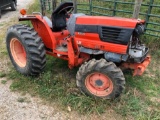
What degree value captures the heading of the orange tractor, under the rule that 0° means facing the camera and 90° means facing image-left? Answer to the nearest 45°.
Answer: approximately 315°
